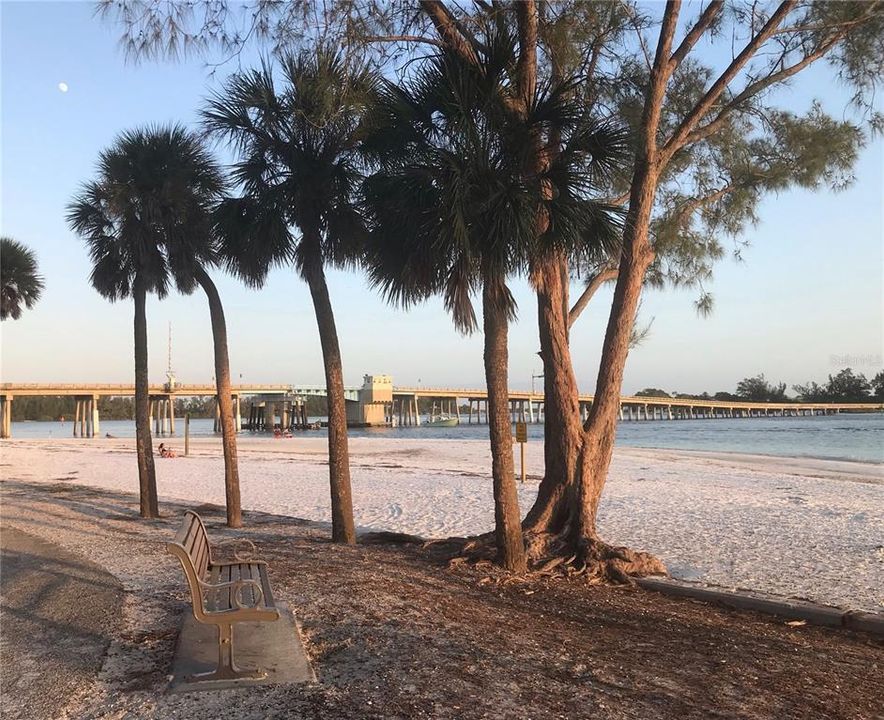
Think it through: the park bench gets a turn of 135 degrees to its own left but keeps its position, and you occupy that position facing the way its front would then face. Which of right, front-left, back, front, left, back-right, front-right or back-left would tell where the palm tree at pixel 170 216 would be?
front-right

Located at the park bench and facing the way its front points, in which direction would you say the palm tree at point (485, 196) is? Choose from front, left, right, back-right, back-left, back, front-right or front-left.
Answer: front-left

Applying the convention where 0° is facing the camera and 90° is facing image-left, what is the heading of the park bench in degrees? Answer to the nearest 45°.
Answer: approximately 270°

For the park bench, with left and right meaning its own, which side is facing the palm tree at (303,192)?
left
